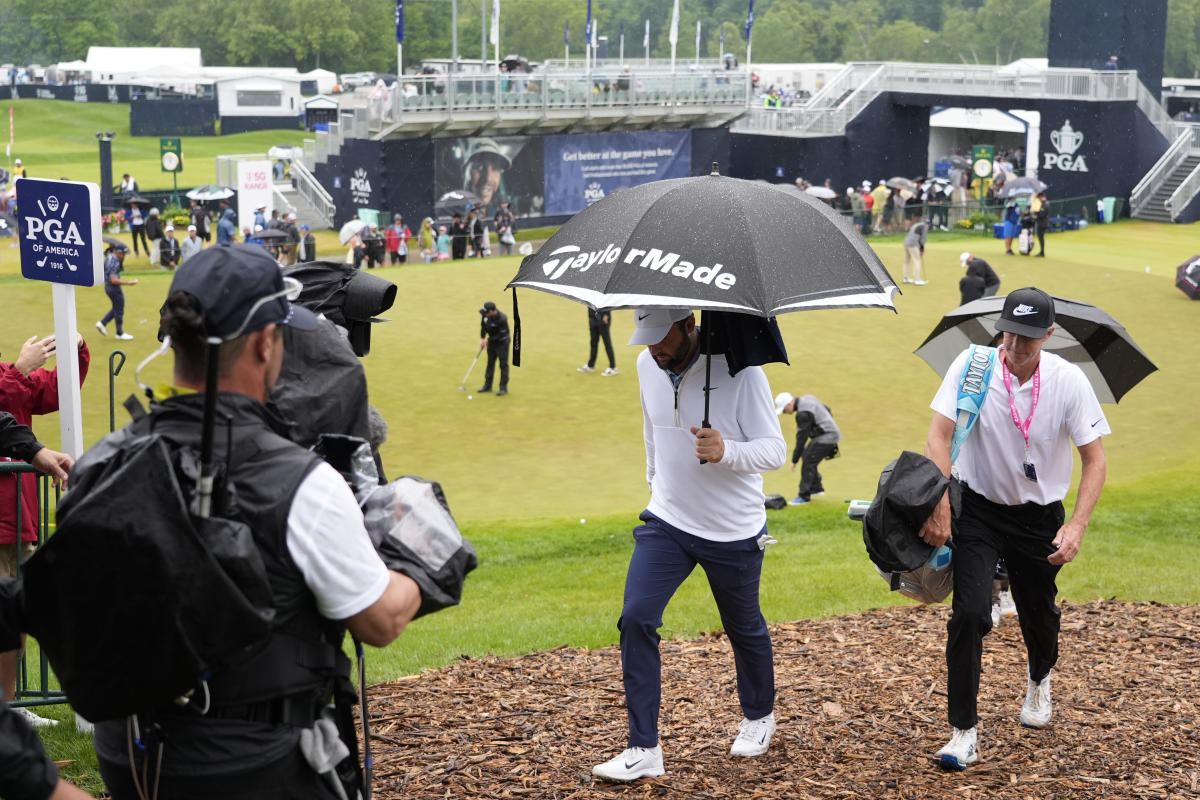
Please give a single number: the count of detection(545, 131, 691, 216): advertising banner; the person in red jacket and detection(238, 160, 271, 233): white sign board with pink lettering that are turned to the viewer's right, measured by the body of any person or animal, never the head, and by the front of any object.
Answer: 1

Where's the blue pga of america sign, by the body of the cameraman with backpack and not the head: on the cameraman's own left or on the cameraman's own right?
on the cameraman's own left

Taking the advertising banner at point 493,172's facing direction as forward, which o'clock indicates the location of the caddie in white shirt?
The caddie in white shirt is roughly at 12 o'clock from the advertising banner.

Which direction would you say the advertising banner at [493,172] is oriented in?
toward the camera

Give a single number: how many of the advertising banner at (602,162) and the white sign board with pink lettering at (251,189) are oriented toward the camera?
2

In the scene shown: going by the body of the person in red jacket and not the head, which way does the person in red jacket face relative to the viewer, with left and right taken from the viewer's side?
facing to the right of the viewer

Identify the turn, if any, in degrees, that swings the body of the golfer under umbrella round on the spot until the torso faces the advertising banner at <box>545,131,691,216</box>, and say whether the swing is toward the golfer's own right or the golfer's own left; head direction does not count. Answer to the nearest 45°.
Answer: approximately 135° to the golfer's own right

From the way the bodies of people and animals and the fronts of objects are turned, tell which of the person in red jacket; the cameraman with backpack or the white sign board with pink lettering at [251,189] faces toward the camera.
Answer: the white sign board with pink lettering

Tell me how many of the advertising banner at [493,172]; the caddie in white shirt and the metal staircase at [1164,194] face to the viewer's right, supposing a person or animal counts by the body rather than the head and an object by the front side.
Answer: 0

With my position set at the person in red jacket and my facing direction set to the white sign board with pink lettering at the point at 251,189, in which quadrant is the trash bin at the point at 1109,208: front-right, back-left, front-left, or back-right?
front-right

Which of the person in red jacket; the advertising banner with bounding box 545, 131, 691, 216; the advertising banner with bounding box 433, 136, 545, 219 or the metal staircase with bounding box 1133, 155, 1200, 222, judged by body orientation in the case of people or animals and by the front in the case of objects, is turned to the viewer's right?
the person in red jacket

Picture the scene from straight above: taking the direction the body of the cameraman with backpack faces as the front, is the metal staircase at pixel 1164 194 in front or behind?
in front

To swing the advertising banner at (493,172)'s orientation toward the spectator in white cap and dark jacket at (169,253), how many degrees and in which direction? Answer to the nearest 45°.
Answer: approximately 45° to its right

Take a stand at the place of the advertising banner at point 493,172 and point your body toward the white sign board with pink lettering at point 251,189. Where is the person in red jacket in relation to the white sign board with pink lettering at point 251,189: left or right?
left

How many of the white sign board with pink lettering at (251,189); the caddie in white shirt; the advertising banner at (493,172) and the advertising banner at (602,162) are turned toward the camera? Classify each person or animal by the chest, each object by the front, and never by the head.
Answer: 4

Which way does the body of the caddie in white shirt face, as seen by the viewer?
toward the camera

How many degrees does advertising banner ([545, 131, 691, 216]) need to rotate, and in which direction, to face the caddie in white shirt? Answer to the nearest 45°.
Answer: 0° — it already faces them
